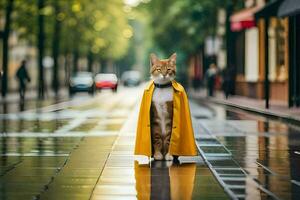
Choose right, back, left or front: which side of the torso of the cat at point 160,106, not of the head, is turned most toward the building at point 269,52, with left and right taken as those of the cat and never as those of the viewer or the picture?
back

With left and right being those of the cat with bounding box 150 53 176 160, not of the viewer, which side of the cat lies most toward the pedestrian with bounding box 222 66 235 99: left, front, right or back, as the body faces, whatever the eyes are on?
back

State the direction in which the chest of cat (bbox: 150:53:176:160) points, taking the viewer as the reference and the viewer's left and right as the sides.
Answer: facing the viewer
